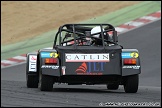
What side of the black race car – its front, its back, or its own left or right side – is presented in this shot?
back
